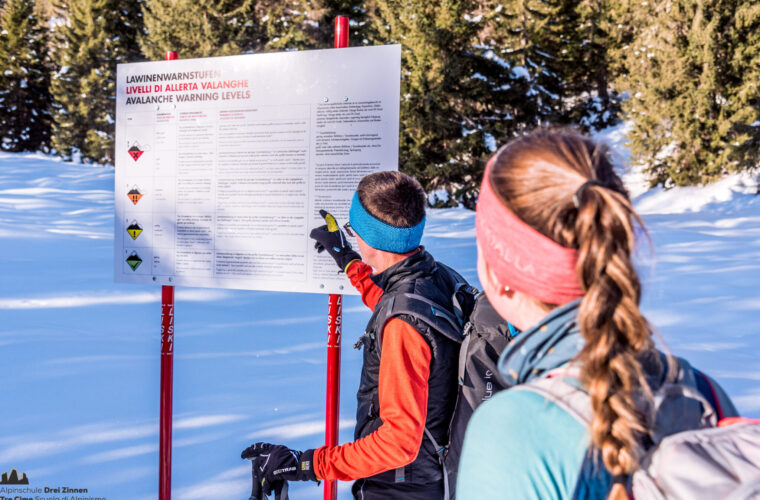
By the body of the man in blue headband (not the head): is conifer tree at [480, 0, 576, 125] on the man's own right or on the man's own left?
on the man's own right

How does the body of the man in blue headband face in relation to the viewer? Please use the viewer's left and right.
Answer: facing away from the viewer and to the left of the viewer

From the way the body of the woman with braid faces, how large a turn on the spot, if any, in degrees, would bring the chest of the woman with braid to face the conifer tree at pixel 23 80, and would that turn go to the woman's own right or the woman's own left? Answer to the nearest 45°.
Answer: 0° — they already face it

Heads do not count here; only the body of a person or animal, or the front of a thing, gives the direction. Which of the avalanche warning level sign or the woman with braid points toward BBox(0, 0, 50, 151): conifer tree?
the woman with braid

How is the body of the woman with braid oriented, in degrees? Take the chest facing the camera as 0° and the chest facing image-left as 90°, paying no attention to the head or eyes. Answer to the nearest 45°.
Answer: approximately 135°

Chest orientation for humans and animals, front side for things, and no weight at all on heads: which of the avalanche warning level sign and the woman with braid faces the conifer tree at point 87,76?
the woman with braid

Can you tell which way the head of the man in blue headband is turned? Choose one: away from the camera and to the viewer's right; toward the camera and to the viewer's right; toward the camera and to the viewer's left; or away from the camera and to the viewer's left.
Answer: away from the camera and to the viewer's left

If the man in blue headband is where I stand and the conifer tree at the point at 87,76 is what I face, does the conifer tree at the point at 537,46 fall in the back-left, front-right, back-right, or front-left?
front-right

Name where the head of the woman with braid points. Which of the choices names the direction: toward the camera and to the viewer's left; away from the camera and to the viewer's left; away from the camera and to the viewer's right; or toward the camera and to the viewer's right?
away from the camera and to the viewer's left

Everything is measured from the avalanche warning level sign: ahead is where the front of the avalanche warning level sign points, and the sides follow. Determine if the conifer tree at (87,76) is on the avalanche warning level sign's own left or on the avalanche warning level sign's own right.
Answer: on the avalanche warning level sign's own right

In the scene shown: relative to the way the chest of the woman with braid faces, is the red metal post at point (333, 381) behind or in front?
in front

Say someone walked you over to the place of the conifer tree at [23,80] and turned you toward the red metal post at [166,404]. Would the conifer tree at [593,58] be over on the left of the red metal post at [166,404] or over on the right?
left

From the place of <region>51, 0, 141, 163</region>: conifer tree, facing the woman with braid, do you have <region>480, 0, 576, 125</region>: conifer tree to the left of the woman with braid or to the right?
left

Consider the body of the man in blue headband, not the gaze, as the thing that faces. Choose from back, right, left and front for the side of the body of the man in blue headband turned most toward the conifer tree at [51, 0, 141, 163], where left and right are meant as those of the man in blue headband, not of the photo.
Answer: front
